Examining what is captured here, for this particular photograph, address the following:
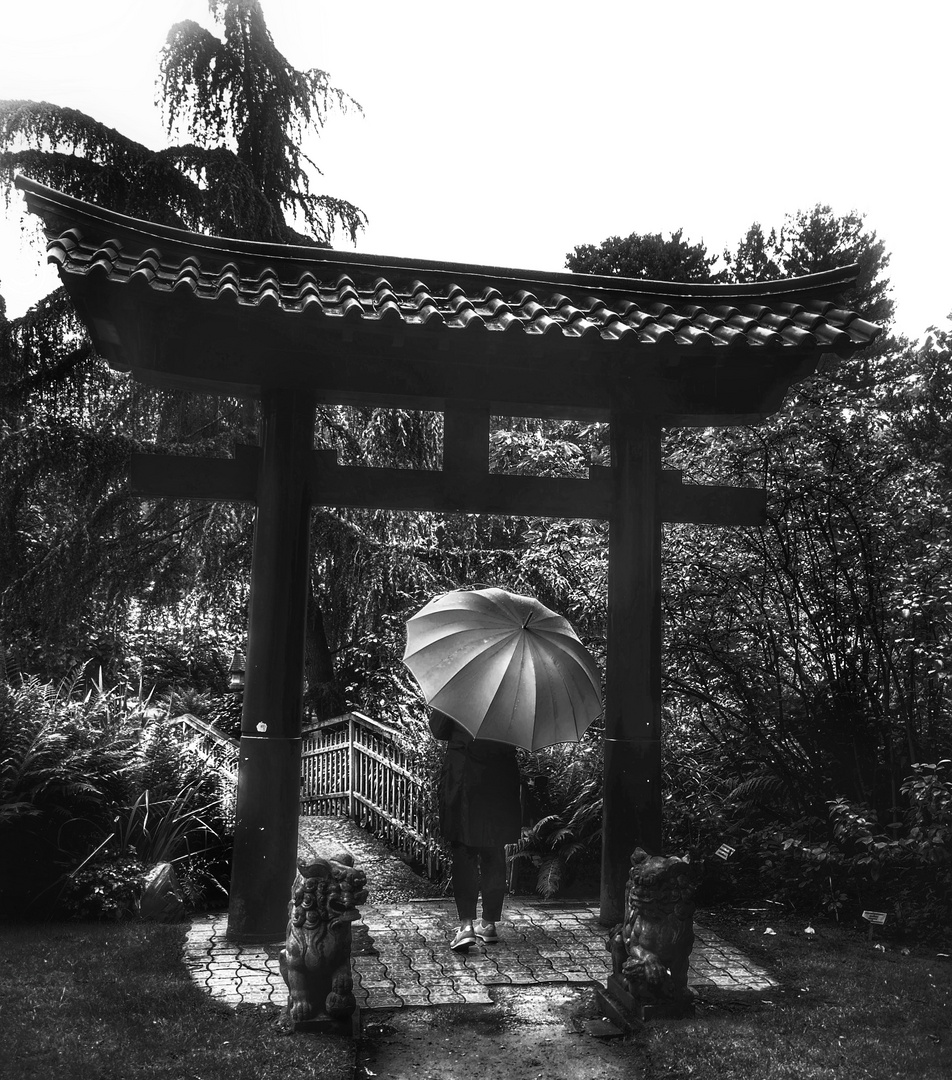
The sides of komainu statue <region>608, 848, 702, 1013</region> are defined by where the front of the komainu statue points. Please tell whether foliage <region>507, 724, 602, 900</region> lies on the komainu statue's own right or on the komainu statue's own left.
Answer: on the komainu statue's own right

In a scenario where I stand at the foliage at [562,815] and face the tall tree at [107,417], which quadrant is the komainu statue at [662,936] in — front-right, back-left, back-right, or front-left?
back-left

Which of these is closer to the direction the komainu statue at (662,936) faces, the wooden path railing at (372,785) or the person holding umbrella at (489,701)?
the person holding umbrella

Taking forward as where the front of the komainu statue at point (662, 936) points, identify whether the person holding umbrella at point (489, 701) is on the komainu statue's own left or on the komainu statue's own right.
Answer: on the komainu statue's own right

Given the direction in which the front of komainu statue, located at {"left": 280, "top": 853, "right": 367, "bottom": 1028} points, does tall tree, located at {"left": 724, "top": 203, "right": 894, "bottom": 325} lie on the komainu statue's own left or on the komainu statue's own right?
on the komainu statue's own left

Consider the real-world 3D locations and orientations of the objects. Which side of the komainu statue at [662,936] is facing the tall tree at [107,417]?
right

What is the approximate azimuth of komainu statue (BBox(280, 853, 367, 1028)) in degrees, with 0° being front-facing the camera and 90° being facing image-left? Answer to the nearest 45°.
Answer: approximately 315°

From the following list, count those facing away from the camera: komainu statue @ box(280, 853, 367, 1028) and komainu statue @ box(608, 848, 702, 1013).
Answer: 0

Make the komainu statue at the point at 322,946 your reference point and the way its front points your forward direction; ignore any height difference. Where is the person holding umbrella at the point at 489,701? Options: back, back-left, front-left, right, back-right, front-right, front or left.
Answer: left

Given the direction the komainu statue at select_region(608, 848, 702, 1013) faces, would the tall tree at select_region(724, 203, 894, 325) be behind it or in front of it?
behind

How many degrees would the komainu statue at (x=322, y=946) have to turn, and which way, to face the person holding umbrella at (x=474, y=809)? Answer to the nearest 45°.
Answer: approximately 90° to its left
